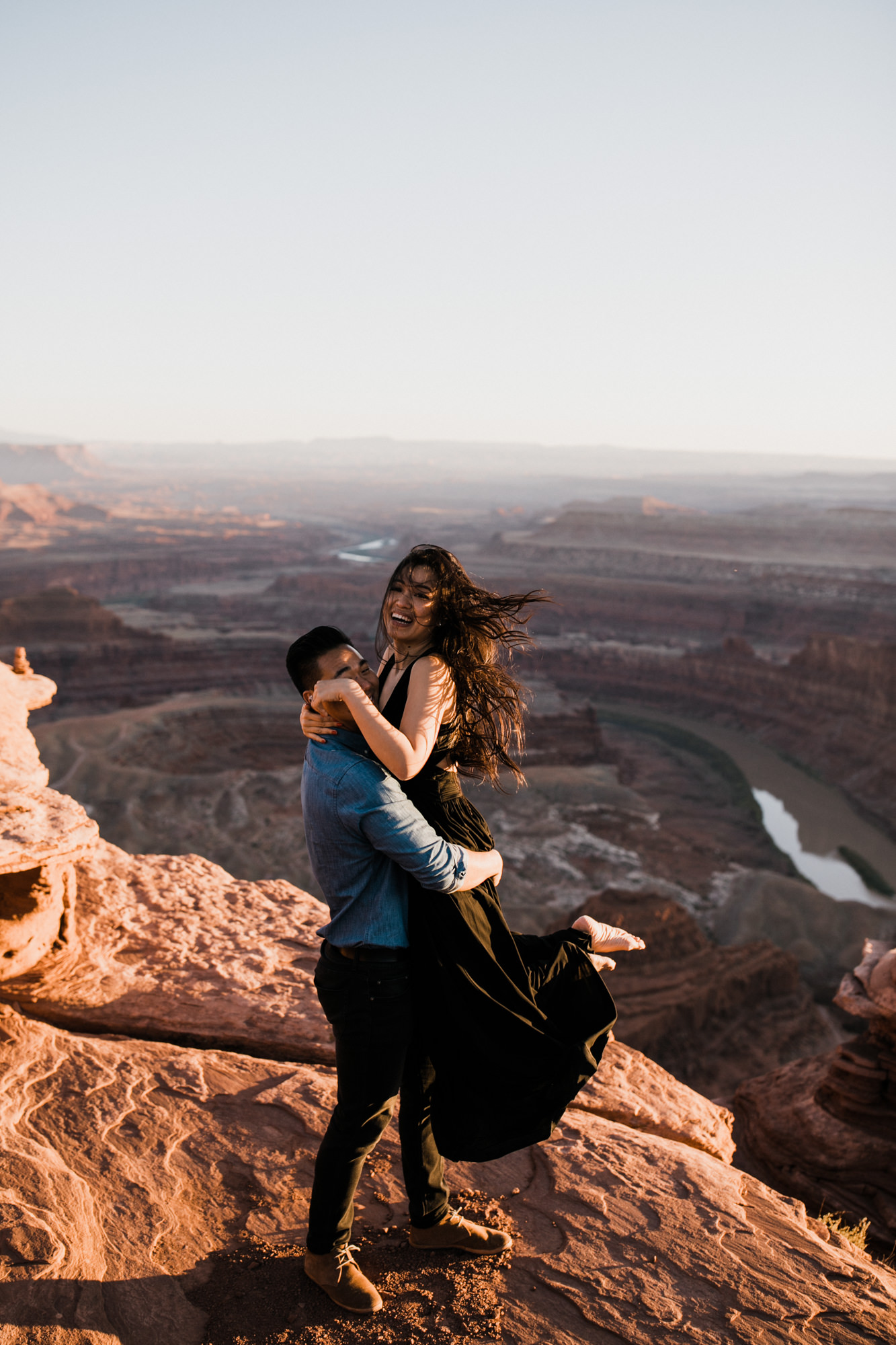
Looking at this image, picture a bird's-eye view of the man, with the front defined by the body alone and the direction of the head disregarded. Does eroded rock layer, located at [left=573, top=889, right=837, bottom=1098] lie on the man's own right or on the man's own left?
on the man's own left

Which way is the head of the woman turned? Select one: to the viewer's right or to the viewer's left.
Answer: to the viewer's left

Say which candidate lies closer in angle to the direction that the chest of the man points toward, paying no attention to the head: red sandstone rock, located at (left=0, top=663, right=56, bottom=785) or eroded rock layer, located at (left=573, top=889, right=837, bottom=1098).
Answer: the eroded rock layer

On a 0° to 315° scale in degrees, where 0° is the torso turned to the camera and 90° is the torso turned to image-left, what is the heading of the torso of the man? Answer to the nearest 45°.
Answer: approximately 270°

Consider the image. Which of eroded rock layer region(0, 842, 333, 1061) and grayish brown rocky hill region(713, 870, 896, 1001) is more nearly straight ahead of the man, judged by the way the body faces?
the grayish brown rocky hill
